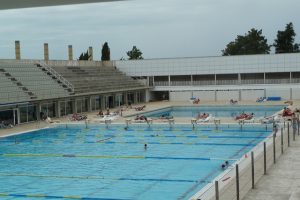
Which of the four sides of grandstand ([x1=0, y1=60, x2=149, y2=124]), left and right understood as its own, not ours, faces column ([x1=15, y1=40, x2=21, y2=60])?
back

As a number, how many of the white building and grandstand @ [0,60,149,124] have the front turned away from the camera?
0

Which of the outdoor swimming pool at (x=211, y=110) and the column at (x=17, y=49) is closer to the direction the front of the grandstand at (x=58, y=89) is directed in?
the outdoor swimming pool

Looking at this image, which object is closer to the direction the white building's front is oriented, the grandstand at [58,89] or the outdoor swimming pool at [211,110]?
the outdoor swimming pool

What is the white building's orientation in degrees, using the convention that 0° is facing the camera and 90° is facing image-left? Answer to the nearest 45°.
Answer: approximately 0°

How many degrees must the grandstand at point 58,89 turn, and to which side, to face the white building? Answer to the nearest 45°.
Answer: approximately 90° to its left

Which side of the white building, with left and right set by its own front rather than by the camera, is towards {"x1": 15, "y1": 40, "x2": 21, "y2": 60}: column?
right

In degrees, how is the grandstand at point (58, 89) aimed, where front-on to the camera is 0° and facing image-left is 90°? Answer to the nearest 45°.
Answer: approximately 315°

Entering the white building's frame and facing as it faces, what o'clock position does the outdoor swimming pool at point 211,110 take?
The outdoor swimming pool is roughly at 12 o'clock from the white building.
